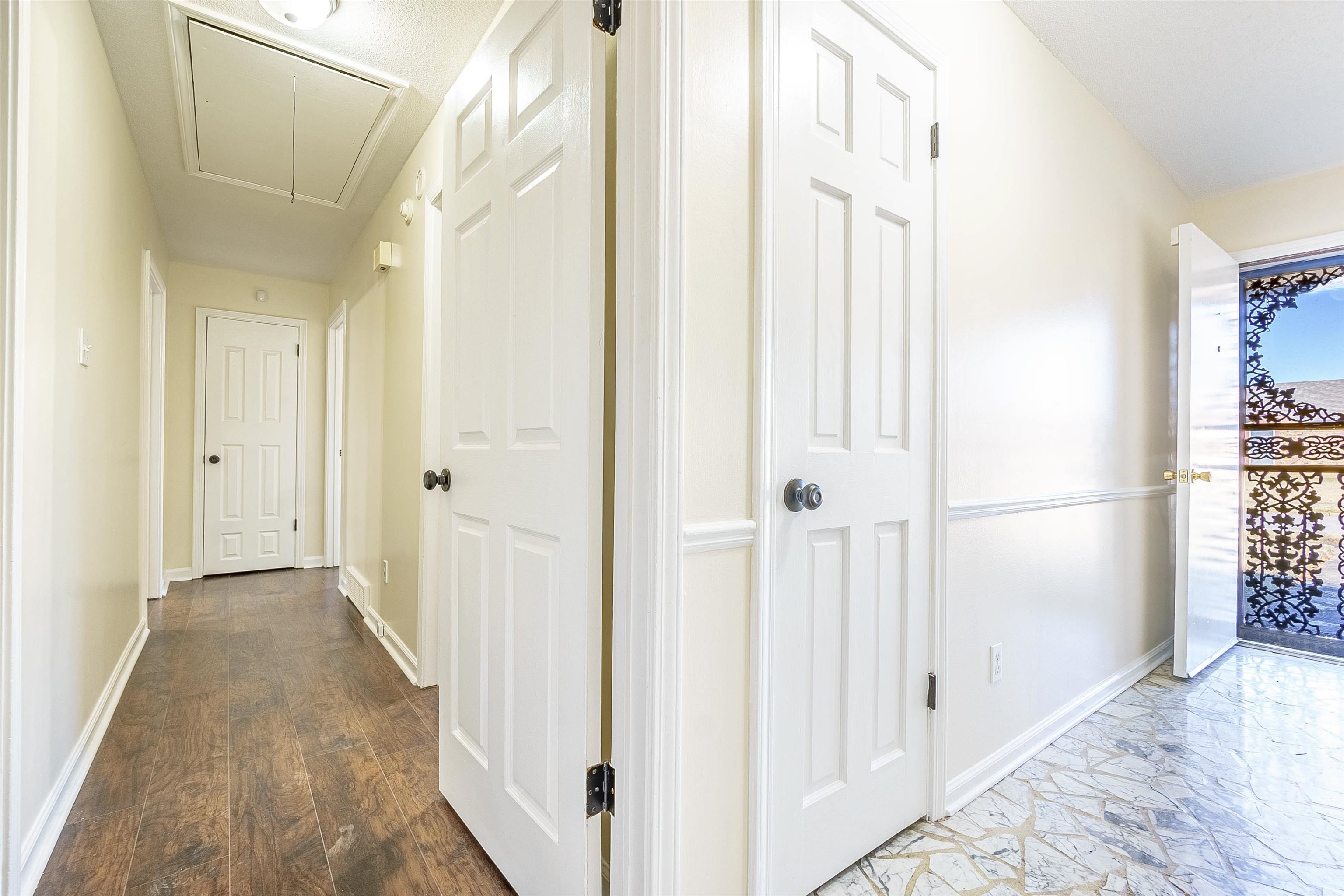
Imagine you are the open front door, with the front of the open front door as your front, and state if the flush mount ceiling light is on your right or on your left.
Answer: on your right

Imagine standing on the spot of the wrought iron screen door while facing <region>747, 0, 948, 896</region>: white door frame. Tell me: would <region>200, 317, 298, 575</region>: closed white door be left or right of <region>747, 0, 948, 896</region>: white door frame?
right

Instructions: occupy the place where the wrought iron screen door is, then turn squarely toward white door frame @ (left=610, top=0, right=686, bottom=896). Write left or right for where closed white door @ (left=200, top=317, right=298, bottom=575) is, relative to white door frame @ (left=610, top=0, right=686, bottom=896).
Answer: right
